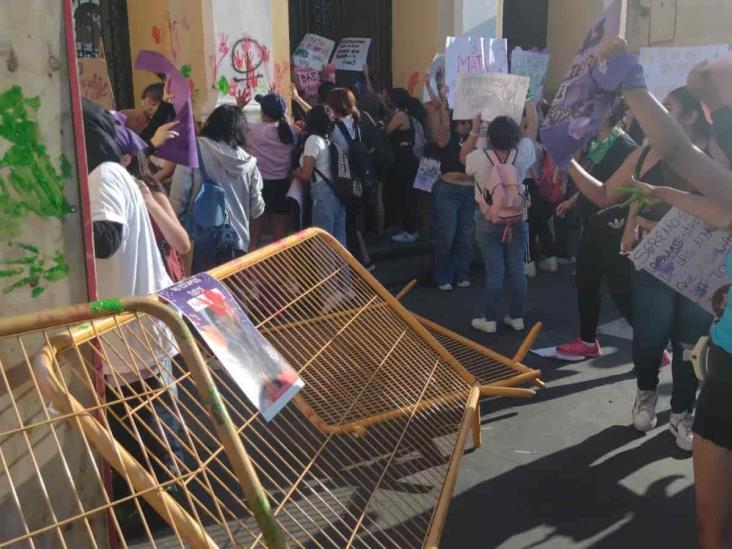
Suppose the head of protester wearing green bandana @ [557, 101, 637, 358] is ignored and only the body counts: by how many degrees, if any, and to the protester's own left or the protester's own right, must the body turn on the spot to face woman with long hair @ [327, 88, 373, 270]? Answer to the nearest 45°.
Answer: approximately 90° to the protester's own right

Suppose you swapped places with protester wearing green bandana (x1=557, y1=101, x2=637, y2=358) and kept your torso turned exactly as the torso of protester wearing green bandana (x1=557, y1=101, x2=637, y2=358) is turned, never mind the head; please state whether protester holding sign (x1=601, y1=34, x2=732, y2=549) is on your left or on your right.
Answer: on your left

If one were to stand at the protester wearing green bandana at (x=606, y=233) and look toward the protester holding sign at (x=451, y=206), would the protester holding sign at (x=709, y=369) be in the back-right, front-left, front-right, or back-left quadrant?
back-left

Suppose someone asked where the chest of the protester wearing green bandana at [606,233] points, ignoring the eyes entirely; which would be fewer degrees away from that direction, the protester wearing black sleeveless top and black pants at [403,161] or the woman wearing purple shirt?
the woman wearing purple shirt

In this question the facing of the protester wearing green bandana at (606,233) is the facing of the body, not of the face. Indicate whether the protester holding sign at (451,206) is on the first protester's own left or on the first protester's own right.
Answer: on the first protester's own right

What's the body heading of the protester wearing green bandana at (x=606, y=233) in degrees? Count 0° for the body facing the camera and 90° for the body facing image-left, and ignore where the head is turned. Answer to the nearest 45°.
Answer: approximately 45°

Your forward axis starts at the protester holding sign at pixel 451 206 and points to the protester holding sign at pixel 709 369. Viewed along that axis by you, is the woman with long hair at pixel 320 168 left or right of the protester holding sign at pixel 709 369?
right

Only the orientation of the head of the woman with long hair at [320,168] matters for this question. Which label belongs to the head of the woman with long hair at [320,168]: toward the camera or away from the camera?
away from the camera

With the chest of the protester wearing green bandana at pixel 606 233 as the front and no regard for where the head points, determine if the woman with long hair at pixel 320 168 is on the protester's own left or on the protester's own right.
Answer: on the protester's own right
